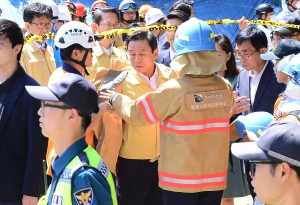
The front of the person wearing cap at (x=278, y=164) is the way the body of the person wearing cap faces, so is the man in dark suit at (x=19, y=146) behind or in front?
in front

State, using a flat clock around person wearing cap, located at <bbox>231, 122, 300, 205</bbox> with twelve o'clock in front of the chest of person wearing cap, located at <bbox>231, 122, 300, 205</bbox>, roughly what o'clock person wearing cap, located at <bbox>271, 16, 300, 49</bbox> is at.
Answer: person wearing cap, located at <bbox>271, 16, 300, 49</bbox> is roughly at 3 o'clock from person wearing cap, located at <bbox>231, 122, 300, 205</bbox>.

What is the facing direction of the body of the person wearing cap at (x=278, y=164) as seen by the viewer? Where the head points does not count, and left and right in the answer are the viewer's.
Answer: facing to the left of the viewer
